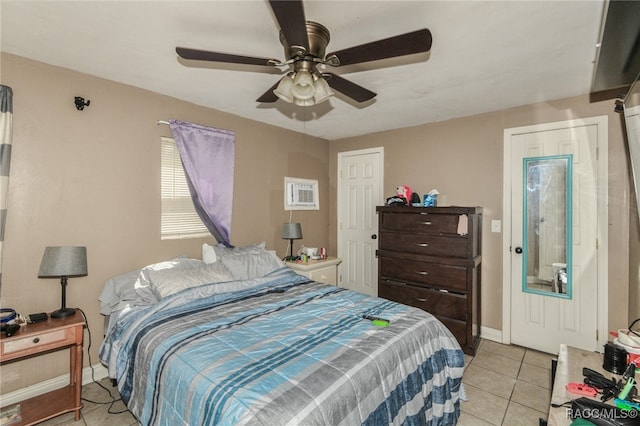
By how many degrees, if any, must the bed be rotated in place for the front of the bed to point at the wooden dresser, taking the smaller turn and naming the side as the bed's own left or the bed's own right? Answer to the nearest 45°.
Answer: approximately 90° to the bed's own left

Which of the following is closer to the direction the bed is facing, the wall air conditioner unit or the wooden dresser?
the wooden dresser

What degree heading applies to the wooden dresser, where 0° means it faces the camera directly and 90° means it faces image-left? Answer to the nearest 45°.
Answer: approximately 45°

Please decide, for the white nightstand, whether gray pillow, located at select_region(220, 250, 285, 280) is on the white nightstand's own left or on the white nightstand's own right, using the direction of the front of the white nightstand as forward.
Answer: on the white nightstand's own right

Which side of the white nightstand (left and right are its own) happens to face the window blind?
right

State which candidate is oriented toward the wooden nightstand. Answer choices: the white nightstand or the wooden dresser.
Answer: the wooden dresser

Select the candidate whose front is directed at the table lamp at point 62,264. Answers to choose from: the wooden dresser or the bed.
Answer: the wooden dresser

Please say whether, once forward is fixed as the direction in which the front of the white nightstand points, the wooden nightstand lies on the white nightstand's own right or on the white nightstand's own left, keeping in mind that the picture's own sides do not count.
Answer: on the white nightstand's own right

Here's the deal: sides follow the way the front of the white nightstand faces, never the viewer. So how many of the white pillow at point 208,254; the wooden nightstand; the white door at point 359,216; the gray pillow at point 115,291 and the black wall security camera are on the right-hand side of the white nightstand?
4

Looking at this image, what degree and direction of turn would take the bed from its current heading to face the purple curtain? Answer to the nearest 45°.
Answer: approximately 180°

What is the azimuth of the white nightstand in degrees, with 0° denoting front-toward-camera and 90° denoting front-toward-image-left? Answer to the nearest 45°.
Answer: approximately 315°
